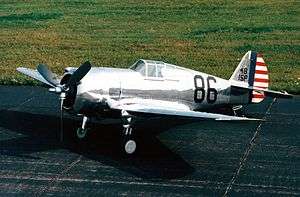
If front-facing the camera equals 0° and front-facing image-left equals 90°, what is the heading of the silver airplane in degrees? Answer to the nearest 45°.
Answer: approximately 45°
